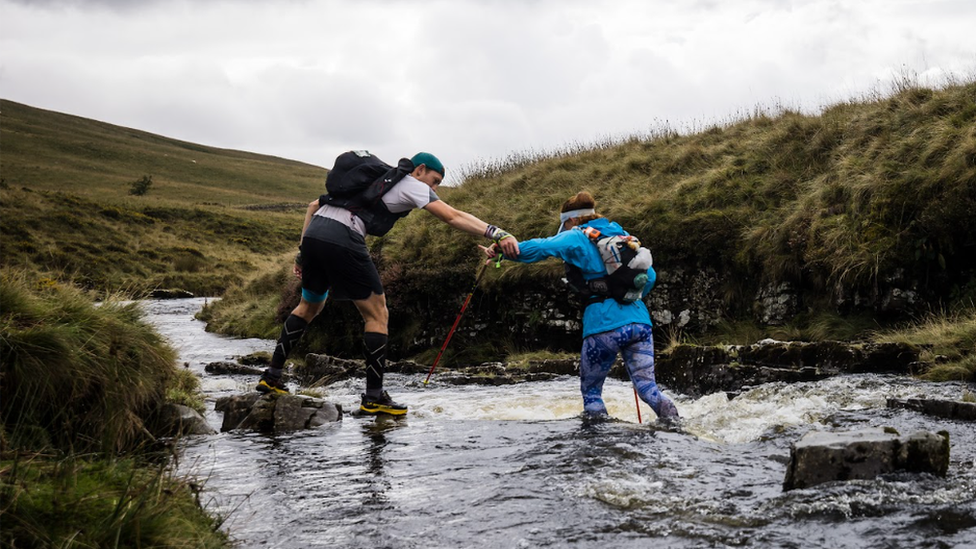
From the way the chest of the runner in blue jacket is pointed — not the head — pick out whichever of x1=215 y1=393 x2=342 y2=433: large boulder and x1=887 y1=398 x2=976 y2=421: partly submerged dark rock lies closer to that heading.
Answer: the large boulder

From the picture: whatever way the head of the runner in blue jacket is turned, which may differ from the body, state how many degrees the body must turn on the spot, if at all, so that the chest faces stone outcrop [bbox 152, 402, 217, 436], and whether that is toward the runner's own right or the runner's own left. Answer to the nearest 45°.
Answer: approximately 45° to the runner's own left

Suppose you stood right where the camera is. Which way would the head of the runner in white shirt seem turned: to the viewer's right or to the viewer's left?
to the viewer's right

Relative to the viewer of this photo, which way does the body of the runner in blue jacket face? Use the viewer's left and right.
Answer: facing away from the viewer and to the left of the viewer

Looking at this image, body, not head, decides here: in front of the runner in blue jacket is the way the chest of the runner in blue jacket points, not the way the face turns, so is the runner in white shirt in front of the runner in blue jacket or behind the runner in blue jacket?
in front

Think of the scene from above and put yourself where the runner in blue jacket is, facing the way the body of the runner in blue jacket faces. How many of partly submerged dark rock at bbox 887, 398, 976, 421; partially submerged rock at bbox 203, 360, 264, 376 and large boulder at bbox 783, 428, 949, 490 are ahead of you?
1

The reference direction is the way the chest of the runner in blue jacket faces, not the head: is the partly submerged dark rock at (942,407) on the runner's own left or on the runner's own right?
on the runner's own right

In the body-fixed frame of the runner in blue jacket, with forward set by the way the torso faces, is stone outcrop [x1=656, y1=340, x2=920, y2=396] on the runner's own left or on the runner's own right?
on the runner's own right

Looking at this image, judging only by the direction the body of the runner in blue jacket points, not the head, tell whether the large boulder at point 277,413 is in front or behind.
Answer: in front

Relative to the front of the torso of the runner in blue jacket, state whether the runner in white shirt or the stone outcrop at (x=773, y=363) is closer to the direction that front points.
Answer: the runner in white shirt
